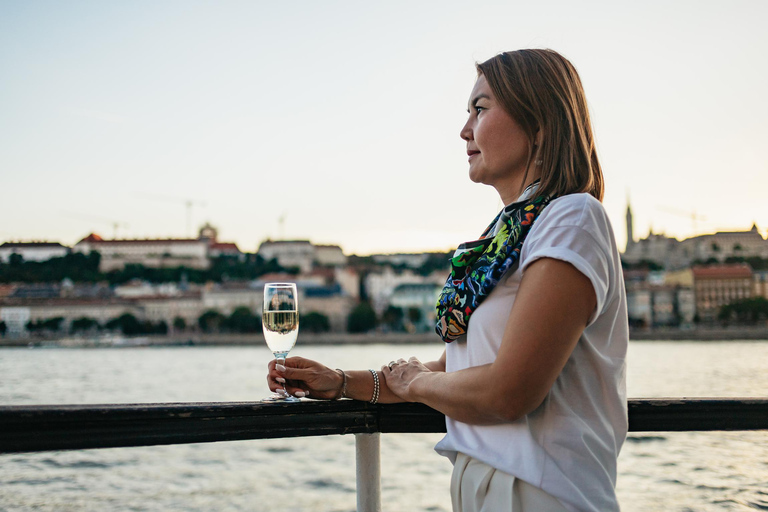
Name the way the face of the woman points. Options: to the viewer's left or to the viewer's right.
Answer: to the viewer's left

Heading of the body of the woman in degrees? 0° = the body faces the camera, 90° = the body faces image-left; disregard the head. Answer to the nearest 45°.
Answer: approximately 90°
